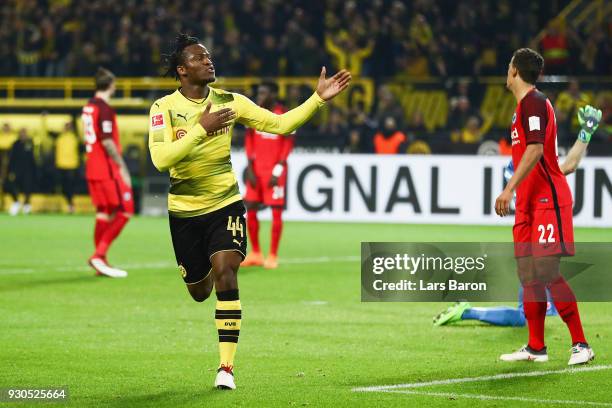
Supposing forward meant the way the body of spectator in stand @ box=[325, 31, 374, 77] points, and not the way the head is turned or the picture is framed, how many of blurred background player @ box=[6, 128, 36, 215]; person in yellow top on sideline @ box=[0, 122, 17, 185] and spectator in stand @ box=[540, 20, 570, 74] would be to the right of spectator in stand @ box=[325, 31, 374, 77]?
2

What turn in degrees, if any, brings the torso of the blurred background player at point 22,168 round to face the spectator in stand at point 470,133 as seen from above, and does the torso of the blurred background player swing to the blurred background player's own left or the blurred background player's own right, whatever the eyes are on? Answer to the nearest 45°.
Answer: approximately 45° to the blurred background player's own left

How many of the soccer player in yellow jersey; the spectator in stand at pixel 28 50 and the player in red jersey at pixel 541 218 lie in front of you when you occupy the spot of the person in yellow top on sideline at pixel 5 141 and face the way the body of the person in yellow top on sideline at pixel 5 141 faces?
2

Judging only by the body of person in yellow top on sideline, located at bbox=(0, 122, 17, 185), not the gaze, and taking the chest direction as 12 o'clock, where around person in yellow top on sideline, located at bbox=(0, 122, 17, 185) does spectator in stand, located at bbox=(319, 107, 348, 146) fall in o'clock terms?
spectator in stand, located at bbox=(319, 107, 348, 146) is roughly at 10 o'clock from person in yellow top on sideline, located at bbox=(0, 122, 17, 185).

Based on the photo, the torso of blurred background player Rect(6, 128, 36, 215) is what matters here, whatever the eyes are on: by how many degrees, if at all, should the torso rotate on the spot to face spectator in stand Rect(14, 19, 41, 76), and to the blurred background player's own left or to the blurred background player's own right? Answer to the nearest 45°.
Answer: approximately 180°

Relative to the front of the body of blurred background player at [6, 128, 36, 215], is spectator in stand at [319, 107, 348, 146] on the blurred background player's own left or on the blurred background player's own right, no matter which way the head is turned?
on the blurred background player's own left

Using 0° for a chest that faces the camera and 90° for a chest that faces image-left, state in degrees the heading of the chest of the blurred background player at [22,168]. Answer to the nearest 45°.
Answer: approximately 0°

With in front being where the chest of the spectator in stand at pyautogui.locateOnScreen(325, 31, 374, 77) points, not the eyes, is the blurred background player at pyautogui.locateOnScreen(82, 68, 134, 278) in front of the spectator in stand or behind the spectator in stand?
in front

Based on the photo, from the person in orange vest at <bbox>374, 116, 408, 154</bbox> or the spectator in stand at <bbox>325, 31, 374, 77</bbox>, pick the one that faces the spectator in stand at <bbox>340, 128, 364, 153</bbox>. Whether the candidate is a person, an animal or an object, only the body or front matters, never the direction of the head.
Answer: the spectator in stand at <bbox>325, 31, 374, 77</bbox>

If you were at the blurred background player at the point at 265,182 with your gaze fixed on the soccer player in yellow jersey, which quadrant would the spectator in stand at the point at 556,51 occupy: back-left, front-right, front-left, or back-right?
back-left
